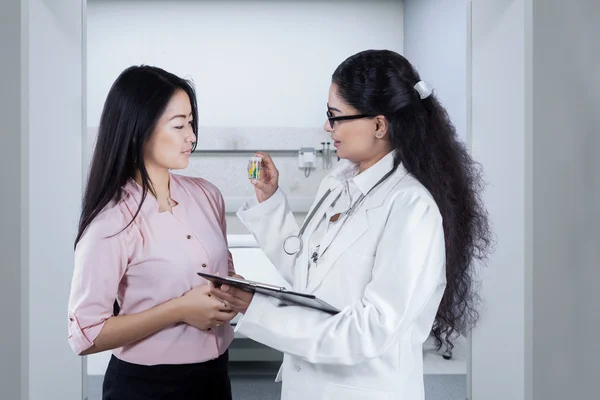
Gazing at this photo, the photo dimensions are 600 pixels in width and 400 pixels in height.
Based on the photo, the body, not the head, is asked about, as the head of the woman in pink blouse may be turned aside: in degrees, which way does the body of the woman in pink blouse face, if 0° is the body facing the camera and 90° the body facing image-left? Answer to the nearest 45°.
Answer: approximately 315°

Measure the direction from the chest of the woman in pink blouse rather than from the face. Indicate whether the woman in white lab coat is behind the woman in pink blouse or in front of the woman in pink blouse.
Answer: in front

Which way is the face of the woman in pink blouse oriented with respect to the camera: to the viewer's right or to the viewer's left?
to the viewer's right

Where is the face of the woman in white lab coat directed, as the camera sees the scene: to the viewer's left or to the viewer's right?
to the viewer's left
